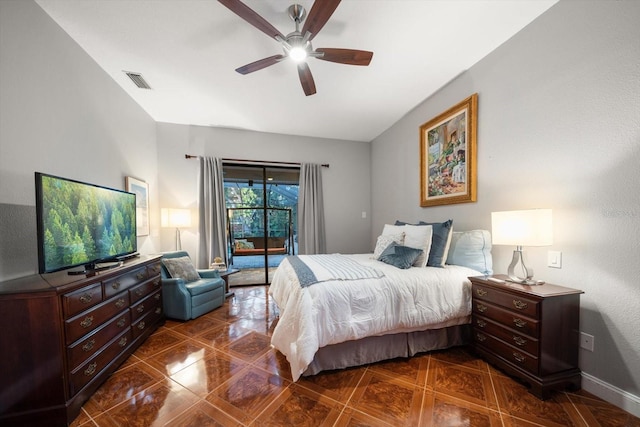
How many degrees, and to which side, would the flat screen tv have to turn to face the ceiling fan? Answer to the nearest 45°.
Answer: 0° — it already faces it

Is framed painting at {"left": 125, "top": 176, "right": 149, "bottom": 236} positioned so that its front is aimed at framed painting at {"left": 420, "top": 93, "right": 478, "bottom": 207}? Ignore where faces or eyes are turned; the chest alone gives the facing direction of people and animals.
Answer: yes

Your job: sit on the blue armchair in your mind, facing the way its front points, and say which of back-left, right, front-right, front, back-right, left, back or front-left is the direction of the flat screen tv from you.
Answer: right

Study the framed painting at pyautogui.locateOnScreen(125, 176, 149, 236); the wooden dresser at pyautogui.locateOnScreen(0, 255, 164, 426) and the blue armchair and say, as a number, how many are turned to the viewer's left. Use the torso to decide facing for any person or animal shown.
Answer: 0

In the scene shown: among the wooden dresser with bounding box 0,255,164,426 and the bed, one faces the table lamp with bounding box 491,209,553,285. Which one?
the wooden dresser

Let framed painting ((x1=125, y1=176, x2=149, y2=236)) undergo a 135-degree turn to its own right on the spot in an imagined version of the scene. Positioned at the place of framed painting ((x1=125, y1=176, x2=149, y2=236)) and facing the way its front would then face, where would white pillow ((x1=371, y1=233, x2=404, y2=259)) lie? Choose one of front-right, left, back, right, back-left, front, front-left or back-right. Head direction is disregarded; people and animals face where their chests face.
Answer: back-left

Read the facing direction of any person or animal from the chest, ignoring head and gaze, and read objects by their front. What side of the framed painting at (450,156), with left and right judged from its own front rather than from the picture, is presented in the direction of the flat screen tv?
front

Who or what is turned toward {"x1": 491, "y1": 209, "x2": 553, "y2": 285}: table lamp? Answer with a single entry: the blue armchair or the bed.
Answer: the blue armchair

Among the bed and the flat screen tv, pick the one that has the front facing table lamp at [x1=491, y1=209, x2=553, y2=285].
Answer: the flat screen tv

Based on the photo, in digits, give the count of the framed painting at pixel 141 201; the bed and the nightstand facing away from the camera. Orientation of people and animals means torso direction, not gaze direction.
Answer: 0

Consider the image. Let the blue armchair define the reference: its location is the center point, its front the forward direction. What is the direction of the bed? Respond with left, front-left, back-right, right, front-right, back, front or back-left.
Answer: front

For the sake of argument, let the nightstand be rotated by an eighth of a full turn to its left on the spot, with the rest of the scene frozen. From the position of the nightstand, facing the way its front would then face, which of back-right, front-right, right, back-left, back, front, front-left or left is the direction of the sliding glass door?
right

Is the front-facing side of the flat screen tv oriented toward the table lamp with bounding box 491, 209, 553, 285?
yes
